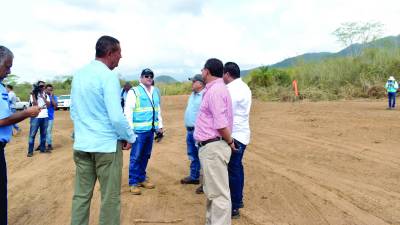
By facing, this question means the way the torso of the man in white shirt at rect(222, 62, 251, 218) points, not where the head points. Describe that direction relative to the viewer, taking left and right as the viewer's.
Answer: facing to the left of the viewer

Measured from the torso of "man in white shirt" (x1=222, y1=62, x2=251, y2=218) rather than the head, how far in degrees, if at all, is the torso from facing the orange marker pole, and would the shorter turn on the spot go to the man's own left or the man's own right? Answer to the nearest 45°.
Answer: approximately 90° to the man's own right

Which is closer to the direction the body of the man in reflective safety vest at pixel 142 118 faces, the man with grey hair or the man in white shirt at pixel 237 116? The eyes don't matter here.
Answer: the man in white shirt

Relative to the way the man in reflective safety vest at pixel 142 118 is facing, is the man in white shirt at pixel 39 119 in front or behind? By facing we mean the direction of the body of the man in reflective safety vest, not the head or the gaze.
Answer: behind

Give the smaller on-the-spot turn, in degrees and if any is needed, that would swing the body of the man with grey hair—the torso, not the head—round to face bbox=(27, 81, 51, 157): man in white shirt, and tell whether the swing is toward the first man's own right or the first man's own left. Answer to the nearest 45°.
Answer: approximately 90° to the first man's own left

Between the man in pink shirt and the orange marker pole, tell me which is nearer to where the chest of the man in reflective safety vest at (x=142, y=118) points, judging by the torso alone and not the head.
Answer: the man in pink shirt

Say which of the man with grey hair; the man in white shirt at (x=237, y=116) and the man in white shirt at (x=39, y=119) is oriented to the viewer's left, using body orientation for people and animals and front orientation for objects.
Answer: the man in white shirt at (x=237, y=116)

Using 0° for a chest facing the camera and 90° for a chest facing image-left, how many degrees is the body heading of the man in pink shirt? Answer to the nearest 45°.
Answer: approximately 90°

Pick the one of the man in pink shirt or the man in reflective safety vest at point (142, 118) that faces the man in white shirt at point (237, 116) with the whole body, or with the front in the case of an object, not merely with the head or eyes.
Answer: the man in reflective safety vest

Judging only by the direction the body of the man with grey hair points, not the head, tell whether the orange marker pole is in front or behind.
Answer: in front

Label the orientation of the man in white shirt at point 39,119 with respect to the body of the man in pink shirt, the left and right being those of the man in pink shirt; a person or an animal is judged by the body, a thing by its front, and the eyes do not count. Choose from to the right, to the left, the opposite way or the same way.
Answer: the opposite way

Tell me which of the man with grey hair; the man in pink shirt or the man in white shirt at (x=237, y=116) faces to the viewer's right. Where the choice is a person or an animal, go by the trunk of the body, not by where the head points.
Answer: the man with grey hair

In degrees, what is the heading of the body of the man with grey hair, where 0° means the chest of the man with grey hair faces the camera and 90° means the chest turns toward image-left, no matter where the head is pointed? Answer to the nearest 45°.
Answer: approximately 270°

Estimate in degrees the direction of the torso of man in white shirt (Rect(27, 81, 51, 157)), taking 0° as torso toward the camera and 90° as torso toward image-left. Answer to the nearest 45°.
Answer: approximately 315°
